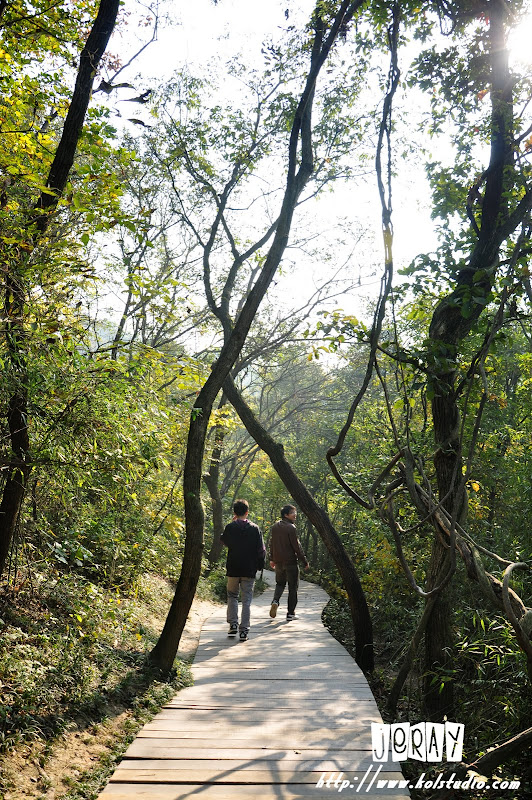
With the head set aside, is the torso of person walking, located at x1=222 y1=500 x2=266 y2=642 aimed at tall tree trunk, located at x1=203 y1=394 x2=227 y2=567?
yes

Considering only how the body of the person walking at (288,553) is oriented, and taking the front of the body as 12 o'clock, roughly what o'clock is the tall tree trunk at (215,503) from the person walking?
The tall tree trunk is roughly at 10 o'clock from the person walking.

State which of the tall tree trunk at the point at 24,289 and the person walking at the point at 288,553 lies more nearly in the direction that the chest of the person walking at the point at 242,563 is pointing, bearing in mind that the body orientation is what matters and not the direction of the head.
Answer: the person walking

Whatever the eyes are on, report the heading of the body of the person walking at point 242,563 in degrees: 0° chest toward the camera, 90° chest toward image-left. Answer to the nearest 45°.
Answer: approximately 180°

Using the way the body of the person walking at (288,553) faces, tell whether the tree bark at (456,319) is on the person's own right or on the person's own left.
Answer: on the person's own right

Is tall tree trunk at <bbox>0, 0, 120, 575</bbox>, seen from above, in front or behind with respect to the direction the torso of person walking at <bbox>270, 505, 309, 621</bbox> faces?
behind

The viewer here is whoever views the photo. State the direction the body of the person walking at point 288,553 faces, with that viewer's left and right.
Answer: facing away from the viewer and to the right of the viewer
